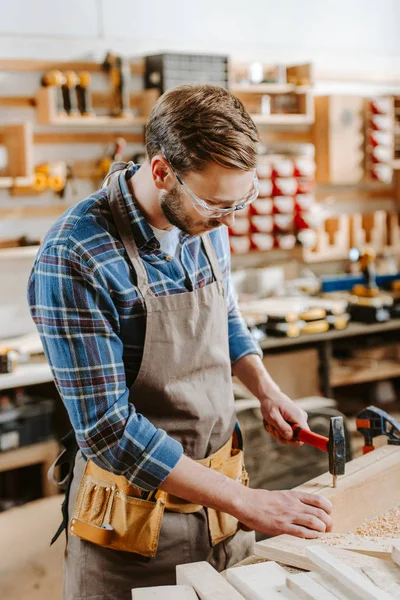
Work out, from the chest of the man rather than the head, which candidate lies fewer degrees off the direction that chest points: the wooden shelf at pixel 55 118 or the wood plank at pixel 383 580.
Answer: the wood plank

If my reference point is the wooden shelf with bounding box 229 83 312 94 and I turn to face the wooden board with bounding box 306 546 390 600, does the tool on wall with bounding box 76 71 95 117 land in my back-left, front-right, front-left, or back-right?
front-right

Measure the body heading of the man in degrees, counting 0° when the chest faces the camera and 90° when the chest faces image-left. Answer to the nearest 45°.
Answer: approximately 315°

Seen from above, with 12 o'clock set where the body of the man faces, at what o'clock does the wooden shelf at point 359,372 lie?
The wooden shelf is roughly at 8 o'clock from the man.

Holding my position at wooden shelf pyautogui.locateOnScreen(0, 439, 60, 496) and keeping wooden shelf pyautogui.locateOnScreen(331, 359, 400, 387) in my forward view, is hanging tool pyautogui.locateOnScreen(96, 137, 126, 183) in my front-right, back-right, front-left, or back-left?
front-left

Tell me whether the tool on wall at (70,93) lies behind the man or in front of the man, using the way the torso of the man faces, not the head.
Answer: behind

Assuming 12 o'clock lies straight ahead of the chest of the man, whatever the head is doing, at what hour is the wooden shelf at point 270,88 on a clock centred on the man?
The wooden shelf is roughly at 8 o'clock from the man.

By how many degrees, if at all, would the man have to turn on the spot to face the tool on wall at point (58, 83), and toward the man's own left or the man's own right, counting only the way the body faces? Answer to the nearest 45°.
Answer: approximately 135° to the man's own left

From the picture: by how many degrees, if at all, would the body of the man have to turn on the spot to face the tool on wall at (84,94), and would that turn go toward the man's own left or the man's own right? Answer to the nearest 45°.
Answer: approximately 135° to the man's own left

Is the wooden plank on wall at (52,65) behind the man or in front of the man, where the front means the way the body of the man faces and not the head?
behind

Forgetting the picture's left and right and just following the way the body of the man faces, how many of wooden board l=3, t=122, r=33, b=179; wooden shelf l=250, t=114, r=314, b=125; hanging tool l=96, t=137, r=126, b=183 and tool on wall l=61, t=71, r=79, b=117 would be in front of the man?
0

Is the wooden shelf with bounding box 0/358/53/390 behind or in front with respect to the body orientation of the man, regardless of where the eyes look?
behind

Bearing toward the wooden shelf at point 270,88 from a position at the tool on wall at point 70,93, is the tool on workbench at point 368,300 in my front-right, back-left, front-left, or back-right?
front-right

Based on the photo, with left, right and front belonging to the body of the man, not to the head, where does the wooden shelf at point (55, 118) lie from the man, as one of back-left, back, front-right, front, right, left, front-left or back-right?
back-left
